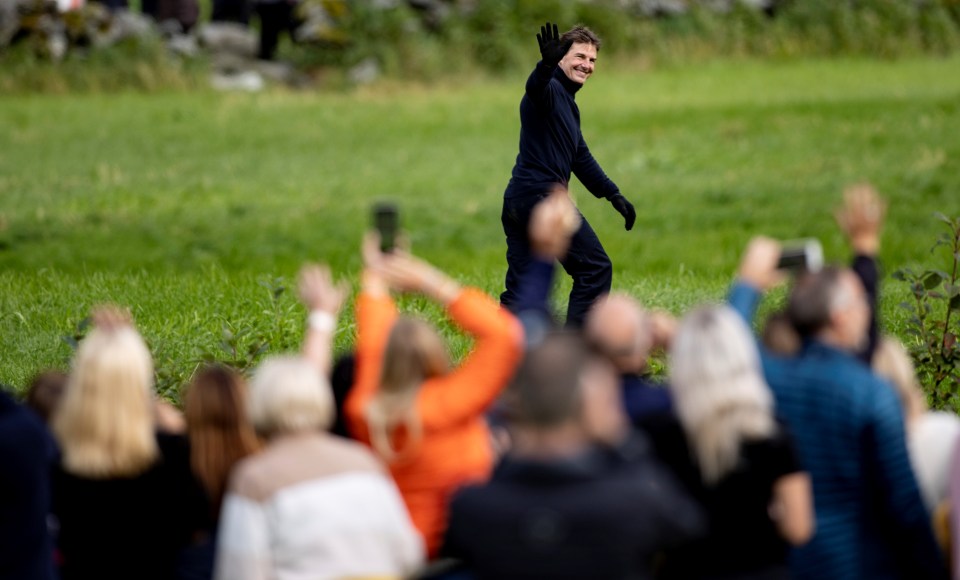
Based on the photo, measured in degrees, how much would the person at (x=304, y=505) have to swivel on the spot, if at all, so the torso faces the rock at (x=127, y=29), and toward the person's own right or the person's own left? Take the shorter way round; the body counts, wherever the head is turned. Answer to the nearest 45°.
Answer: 0° — they already face it

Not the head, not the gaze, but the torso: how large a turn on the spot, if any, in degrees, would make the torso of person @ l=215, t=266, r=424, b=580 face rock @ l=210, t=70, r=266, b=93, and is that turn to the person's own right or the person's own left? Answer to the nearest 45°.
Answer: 0° — they already face it

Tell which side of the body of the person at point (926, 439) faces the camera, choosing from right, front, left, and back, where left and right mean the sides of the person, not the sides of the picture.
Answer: back

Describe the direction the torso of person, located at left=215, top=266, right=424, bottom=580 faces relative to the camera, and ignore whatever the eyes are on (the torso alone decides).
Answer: away from the camera

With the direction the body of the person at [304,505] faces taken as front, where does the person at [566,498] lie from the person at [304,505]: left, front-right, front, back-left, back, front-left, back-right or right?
back-right

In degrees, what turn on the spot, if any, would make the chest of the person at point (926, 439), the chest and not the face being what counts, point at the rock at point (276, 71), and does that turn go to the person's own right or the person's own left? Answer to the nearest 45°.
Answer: approximately 45° to the person's own left

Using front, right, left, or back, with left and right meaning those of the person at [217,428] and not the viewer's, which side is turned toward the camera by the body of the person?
back

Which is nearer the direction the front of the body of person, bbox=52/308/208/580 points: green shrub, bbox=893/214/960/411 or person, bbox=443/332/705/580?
the green shrub

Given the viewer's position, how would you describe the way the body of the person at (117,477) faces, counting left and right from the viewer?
facing away from the viewer

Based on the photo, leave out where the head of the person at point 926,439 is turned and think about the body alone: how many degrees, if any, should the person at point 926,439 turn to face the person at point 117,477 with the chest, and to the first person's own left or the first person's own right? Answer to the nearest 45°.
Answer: approximately 135° to the first person's own left

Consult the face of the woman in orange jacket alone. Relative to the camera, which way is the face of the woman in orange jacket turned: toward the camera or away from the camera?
away from the camera
